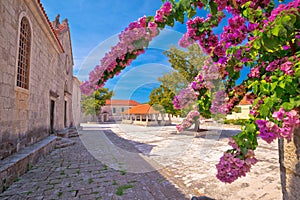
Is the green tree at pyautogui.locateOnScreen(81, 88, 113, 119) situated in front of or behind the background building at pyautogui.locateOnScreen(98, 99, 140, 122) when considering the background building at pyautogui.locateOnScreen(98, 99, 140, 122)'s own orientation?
in front

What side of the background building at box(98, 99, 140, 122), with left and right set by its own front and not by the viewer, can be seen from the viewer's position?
front

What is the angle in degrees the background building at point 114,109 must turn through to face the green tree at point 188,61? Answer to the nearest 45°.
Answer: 0° — it already faces it

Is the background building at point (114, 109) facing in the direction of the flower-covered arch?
yes

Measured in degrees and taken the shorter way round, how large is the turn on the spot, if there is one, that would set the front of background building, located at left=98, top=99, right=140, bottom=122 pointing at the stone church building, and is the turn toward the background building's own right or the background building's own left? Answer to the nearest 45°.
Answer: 0° — it already faces it

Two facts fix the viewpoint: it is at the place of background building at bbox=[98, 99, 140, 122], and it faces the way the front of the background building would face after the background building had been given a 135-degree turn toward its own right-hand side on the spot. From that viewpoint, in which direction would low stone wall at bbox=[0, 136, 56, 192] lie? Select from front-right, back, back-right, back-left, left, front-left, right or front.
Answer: back-left
